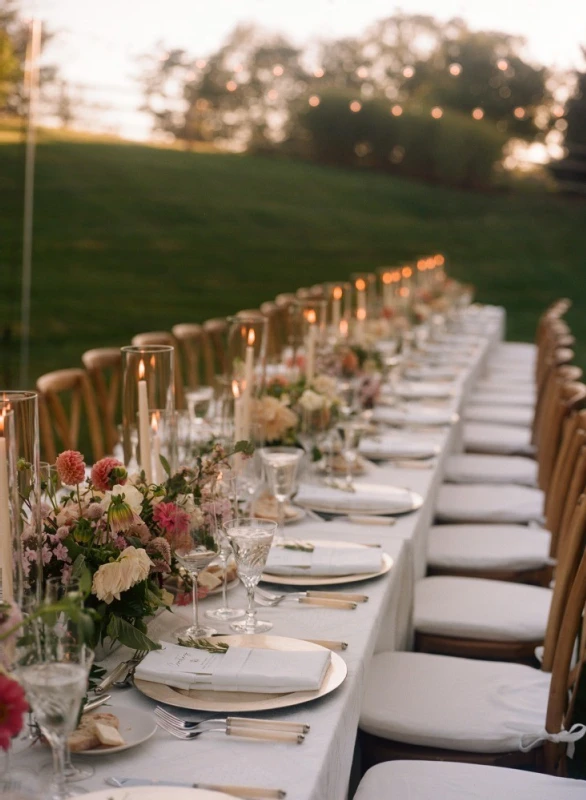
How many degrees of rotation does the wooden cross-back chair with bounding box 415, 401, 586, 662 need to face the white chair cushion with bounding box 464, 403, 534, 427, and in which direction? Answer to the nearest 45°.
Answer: approximately 90° to its right

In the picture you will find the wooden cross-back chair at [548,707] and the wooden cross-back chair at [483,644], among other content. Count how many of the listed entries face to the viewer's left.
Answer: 2

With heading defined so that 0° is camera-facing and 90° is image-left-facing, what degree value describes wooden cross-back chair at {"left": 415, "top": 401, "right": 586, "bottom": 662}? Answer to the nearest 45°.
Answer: approximately 90°

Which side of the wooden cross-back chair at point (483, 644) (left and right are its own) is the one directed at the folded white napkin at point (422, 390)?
right

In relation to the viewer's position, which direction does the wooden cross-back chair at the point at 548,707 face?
facing to the left of the viewer

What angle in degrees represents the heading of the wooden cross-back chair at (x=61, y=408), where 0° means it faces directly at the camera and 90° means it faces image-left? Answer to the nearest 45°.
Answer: approximately 315°
